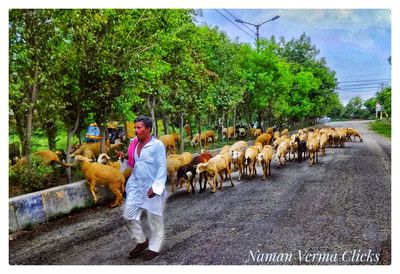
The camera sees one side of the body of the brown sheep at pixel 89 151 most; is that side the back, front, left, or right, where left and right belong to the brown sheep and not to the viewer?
left

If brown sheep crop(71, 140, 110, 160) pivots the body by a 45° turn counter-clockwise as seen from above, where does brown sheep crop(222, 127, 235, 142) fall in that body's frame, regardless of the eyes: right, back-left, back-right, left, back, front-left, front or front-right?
back

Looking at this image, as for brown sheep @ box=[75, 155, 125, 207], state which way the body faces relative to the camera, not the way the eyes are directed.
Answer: to the viewer's left

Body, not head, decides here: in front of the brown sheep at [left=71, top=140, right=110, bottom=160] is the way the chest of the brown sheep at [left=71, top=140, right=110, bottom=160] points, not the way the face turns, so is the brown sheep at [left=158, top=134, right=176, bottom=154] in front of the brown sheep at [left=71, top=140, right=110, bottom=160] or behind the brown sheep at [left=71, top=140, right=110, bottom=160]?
behind

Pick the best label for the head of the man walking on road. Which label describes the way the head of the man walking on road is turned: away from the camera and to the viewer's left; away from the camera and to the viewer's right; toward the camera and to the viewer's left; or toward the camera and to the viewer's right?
toward the camera and to the viewer's left

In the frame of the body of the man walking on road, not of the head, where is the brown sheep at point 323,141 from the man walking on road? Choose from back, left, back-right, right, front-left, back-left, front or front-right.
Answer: back

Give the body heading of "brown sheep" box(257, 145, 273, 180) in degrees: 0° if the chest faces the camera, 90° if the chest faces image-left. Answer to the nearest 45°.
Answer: approximately 45°
